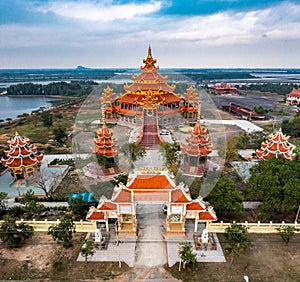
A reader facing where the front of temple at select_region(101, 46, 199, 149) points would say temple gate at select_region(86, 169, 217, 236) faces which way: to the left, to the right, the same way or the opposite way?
the same way

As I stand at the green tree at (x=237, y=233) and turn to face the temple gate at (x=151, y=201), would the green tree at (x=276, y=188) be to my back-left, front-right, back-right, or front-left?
back-right

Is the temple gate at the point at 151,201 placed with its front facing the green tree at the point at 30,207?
no

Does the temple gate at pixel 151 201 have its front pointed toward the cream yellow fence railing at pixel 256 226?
no

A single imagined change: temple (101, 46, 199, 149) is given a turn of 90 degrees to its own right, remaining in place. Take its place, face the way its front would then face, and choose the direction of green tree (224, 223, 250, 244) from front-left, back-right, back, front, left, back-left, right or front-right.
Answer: left

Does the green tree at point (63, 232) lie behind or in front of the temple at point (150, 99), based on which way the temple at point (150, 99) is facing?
in front

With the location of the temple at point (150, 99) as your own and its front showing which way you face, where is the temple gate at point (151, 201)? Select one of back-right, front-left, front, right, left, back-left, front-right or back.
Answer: front

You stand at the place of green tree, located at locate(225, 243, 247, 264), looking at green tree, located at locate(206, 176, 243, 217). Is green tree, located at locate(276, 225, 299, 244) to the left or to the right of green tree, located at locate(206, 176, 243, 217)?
right

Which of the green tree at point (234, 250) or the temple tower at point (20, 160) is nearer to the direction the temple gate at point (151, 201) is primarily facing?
the green tree

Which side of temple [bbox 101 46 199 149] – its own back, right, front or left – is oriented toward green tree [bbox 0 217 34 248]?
front

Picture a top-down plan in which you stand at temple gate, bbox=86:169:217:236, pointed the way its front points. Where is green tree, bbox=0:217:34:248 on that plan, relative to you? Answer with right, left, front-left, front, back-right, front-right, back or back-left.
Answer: right

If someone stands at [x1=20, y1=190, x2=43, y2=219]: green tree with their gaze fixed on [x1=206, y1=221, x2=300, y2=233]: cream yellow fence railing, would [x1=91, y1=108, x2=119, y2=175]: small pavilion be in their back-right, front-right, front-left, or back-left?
front-left

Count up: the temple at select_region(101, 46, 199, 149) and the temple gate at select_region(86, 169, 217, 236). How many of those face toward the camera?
2

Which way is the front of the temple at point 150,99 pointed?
toward the camera

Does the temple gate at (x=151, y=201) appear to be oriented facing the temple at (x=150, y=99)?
no
